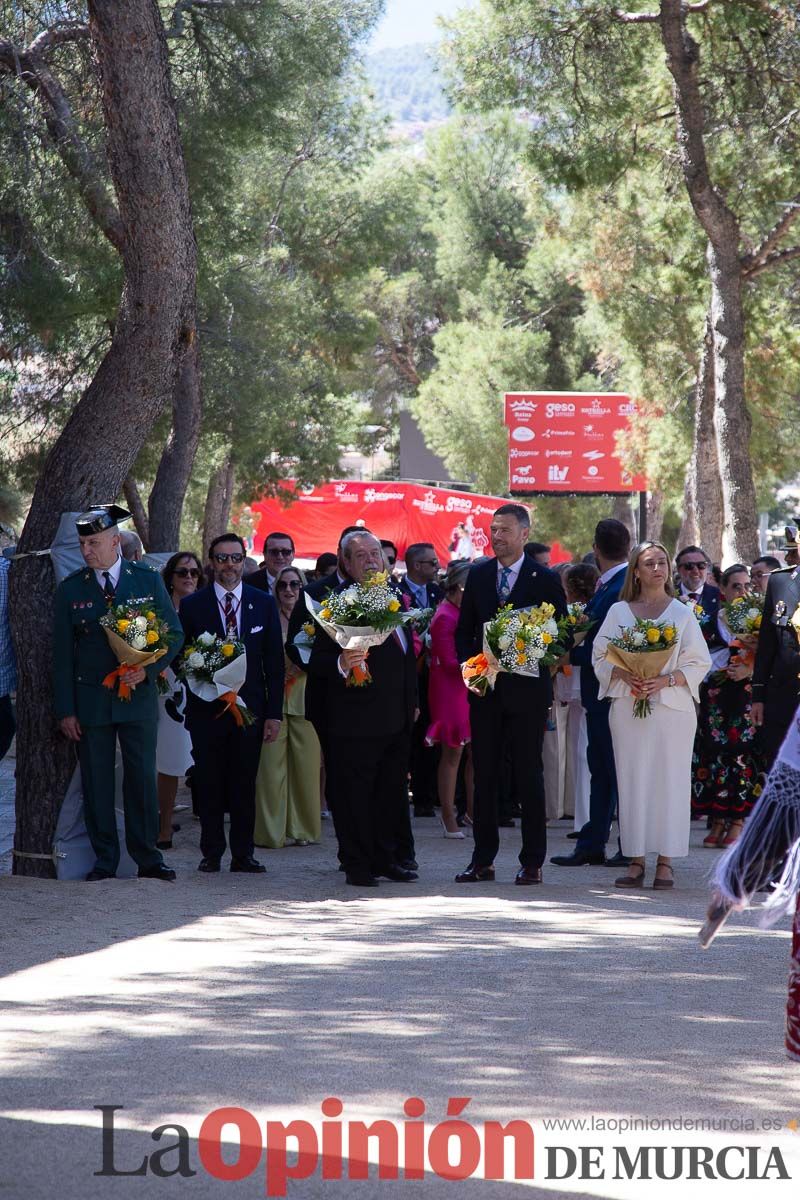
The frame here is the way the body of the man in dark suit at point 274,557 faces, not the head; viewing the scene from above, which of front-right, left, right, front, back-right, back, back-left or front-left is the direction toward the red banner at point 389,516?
back

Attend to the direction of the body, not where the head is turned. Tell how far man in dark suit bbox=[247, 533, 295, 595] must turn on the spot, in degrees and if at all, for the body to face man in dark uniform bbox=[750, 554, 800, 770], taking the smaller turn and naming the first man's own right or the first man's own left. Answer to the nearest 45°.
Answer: approximately 45° to the first man's own left

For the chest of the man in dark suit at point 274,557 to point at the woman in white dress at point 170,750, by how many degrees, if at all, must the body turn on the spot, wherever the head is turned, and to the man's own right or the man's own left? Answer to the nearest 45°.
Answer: approximately 45° to the man's own right

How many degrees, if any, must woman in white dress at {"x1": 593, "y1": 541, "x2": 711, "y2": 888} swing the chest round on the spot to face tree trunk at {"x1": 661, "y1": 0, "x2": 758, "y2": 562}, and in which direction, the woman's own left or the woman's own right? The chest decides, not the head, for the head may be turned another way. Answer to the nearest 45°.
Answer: approximately 180°

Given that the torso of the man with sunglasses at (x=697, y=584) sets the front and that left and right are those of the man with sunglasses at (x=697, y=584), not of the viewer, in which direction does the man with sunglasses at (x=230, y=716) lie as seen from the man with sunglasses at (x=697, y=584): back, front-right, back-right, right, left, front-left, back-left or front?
front-right

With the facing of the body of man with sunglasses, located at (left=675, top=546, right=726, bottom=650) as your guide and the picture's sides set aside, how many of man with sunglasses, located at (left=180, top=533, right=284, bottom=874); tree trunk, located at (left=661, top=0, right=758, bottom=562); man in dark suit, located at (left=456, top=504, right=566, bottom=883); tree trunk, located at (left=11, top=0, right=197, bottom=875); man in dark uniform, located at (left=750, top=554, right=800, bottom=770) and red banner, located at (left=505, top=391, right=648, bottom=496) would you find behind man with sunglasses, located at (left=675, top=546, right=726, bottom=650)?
2

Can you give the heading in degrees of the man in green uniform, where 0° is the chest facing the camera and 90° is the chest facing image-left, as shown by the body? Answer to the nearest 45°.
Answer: approximately 0°

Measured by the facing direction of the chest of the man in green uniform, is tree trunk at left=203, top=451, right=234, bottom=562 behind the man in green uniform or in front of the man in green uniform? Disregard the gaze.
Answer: behind

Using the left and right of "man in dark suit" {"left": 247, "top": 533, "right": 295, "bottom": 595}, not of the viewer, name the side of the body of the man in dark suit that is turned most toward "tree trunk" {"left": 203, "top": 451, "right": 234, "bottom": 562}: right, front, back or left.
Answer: back

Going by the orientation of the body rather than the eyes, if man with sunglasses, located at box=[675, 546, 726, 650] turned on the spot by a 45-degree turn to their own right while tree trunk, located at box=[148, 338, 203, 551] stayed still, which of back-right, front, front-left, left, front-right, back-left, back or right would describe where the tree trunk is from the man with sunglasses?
right

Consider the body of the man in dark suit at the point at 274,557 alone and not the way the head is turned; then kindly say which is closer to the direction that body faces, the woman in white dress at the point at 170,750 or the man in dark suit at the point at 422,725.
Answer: the woman in white dress

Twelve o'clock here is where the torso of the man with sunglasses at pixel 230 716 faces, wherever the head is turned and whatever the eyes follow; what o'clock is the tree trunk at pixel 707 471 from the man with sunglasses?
The tree trunk is roughly at 7 o'clock from the man with sunglasses.
